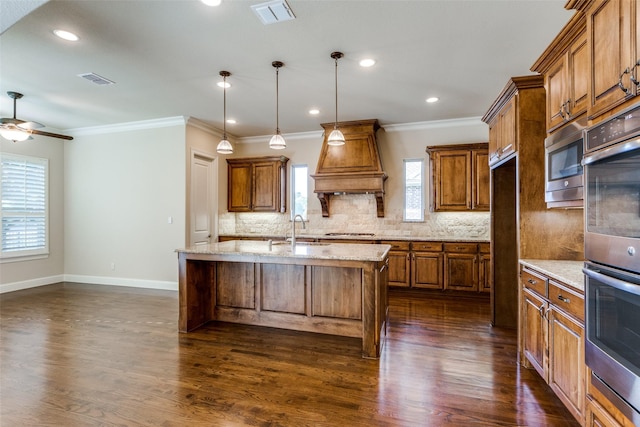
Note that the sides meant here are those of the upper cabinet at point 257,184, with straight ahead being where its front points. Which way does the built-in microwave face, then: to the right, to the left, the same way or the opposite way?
to the right

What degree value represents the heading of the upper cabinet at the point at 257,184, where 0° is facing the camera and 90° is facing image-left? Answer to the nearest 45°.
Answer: approximately 0°

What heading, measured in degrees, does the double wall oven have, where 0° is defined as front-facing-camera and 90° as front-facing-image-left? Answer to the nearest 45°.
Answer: approximately 45°

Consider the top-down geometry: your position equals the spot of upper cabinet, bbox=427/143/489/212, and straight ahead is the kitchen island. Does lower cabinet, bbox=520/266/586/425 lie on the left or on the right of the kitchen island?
left
